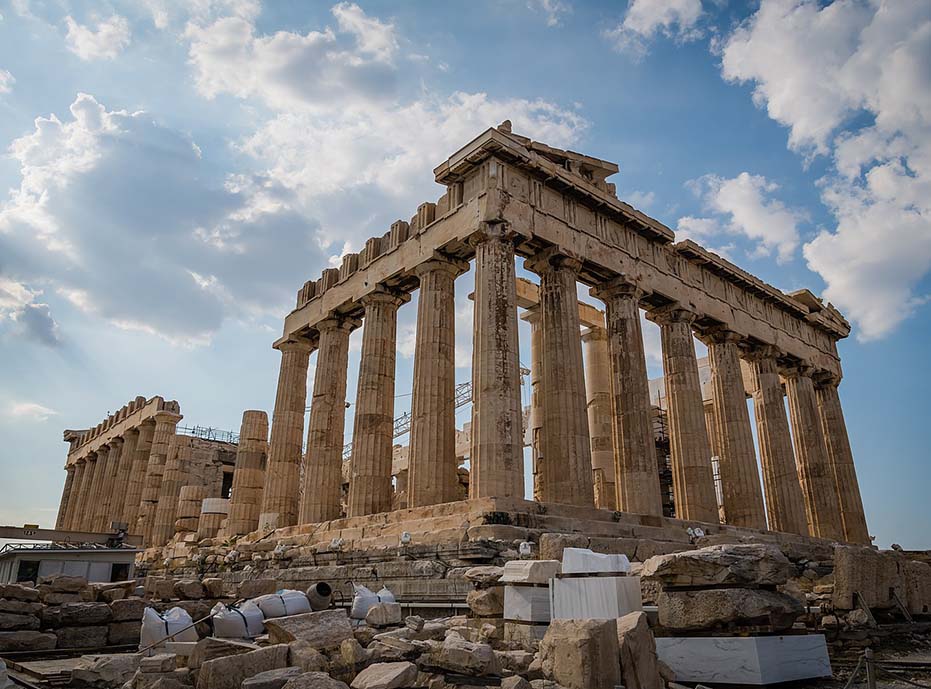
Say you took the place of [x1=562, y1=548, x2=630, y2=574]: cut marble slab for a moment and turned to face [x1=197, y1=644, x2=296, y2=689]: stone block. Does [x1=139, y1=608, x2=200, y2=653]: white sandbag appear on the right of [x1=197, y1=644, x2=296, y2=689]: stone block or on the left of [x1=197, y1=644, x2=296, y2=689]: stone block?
right
